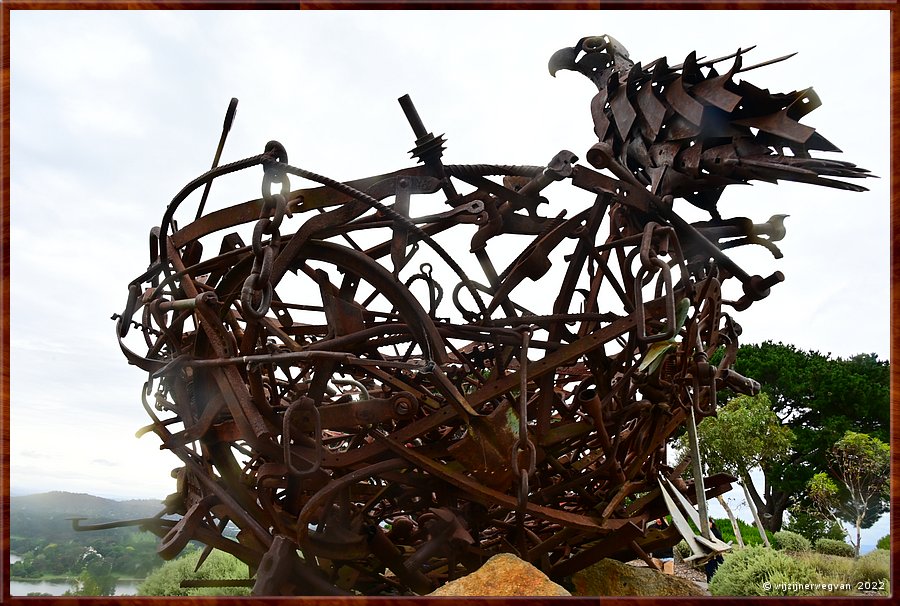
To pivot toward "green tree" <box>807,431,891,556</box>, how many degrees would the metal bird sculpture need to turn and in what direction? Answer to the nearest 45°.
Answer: approximately 90° to its right

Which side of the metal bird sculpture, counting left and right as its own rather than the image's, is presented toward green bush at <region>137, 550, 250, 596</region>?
front

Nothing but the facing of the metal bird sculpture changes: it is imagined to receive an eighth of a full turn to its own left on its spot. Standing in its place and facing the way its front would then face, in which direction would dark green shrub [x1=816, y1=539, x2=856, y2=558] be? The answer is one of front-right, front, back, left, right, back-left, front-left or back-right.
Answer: back-right

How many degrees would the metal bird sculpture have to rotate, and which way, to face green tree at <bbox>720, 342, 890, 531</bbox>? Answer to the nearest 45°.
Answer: approximately 90° to its right

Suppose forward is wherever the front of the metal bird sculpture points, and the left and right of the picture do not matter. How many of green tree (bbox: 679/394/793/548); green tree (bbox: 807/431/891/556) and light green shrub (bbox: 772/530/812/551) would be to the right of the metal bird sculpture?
3

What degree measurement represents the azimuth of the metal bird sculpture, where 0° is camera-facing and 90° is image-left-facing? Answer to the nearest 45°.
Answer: approximately 90°
